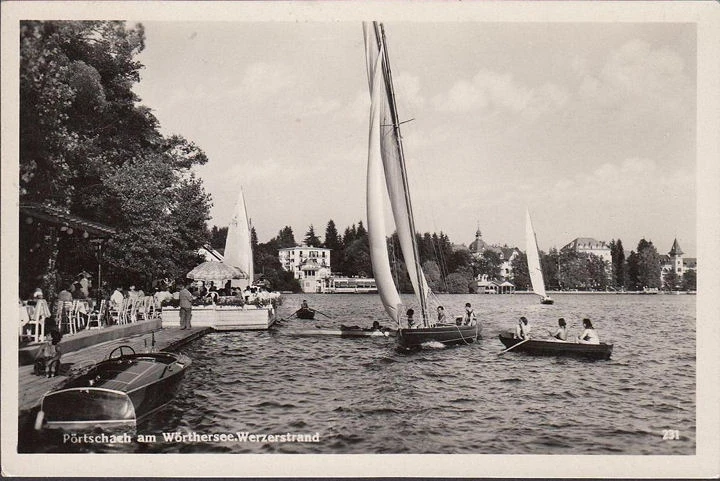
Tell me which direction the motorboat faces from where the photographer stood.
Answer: facing away from the viewer and to the right of the viewer

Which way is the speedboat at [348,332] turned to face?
to the viewer's left

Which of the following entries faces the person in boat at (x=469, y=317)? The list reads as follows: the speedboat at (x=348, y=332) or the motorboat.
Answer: the motorboat

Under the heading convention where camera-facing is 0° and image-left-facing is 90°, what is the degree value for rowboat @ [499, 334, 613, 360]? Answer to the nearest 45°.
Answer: approximately 90°
